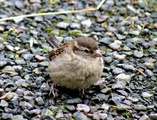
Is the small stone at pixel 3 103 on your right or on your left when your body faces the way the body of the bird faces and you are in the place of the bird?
on your right

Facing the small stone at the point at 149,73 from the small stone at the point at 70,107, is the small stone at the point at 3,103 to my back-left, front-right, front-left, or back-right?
back-left

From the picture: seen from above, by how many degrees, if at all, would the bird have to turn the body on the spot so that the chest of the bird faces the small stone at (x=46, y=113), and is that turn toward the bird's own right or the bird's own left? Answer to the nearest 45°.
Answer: approximately 90° to the bird's own right

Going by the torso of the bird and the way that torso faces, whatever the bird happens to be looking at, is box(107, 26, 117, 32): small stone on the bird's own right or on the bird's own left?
on the bird's own left

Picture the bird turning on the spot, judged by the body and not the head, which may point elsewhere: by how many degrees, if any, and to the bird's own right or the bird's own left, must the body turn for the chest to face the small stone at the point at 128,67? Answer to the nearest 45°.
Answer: approximately 90° to the bird's own left

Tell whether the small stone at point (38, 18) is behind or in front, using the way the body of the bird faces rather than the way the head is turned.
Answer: behind

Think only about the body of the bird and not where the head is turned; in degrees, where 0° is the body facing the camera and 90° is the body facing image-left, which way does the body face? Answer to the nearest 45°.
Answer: approximately 315°

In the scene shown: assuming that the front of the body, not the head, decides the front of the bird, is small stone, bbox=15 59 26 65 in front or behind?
behind
